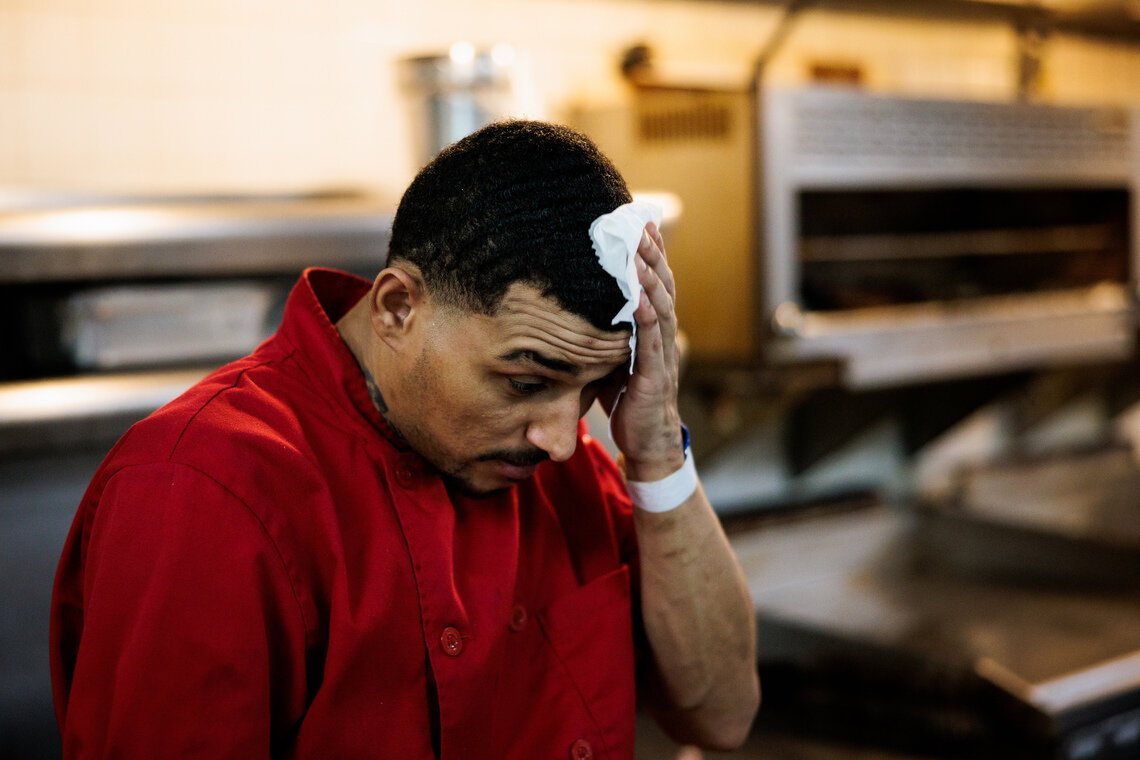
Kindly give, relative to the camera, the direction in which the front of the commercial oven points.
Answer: facing the viewer and to the right of the viewer

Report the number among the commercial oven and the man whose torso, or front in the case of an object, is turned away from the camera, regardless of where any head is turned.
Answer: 0

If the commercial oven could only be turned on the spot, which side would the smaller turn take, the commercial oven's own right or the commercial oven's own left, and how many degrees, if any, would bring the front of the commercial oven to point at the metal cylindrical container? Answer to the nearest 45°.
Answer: approximately 90° to the commercial oven's own right

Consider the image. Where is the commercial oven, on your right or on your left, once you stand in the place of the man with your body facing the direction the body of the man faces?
on your left

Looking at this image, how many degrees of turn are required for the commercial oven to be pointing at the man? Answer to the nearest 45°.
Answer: approximately 45° to its right

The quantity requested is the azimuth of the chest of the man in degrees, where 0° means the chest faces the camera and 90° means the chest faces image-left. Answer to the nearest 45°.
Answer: approximately 315°

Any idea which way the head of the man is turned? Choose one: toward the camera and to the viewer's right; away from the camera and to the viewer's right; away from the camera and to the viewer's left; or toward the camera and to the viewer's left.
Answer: toward the camera and to the viewer's right

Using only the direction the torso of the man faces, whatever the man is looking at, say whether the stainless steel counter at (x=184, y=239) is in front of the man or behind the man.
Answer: behind
